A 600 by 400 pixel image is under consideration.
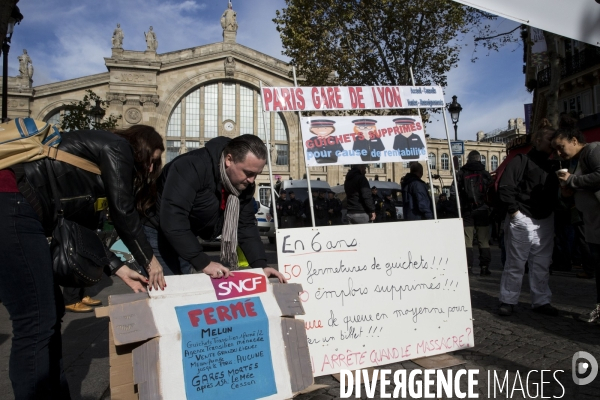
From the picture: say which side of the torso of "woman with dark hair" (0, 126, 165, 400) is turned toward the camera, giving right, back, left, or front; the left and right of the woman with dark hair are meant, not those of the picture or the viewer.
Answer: right

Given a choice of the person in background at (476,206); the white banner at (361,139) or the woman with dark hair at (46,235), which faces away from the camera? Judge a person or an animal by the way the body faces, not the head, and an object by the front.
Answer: the person in background

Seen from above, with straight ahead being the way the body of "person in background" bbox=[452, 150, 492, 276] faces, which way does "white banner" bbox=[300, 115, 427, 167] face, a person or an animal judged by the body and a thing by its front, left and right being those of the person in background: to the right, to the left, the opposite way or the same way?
the opposite way

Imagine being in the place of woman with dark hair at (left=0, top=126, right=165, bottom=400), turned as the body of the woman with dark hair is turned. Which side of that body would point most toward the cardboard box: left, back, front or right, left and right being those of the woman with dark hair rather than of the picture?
front

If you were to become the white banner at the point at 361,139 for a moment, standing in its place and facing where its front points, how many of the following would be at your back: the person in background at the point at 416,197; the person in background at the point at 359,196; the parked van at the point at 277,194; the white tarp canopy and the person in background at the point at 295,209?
4

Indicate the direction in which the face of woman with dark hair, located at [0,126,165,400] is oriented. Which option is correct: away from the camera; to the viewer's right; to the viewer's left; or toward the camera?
to the viewer's right

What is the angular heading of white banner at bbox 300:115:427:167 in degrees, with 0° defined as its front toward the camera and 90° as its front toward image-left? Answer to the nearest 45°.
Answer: approximately 0°

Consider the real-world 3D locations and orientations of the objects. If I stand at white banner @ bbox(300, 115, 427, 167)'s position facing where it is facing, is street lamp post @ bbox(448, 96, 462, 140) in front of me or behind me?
behind

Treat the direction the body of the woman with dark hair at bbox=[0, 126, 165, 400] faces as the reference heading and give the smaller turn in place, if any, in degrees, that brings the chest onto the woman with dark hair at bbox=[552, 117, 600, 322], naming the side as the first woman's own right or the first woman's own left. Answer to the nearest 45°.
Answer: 0° — they already face them

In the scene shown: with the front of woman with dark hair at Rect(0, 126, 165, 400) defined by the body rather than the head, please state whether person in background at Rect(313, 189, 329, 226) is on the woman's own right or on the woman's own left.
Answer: on the woman's own left

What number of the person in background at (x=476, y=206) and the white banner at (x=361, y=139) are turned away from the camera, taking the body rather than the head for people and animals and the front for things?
1

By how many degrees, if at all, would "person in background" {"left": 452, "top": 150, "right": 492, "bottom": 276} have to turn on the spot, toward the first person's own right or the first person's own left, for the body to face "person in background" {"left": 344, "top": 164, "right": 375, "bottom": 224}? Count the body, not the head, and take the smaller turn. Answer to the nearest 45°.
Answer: approximately 90° to the first person's own left
